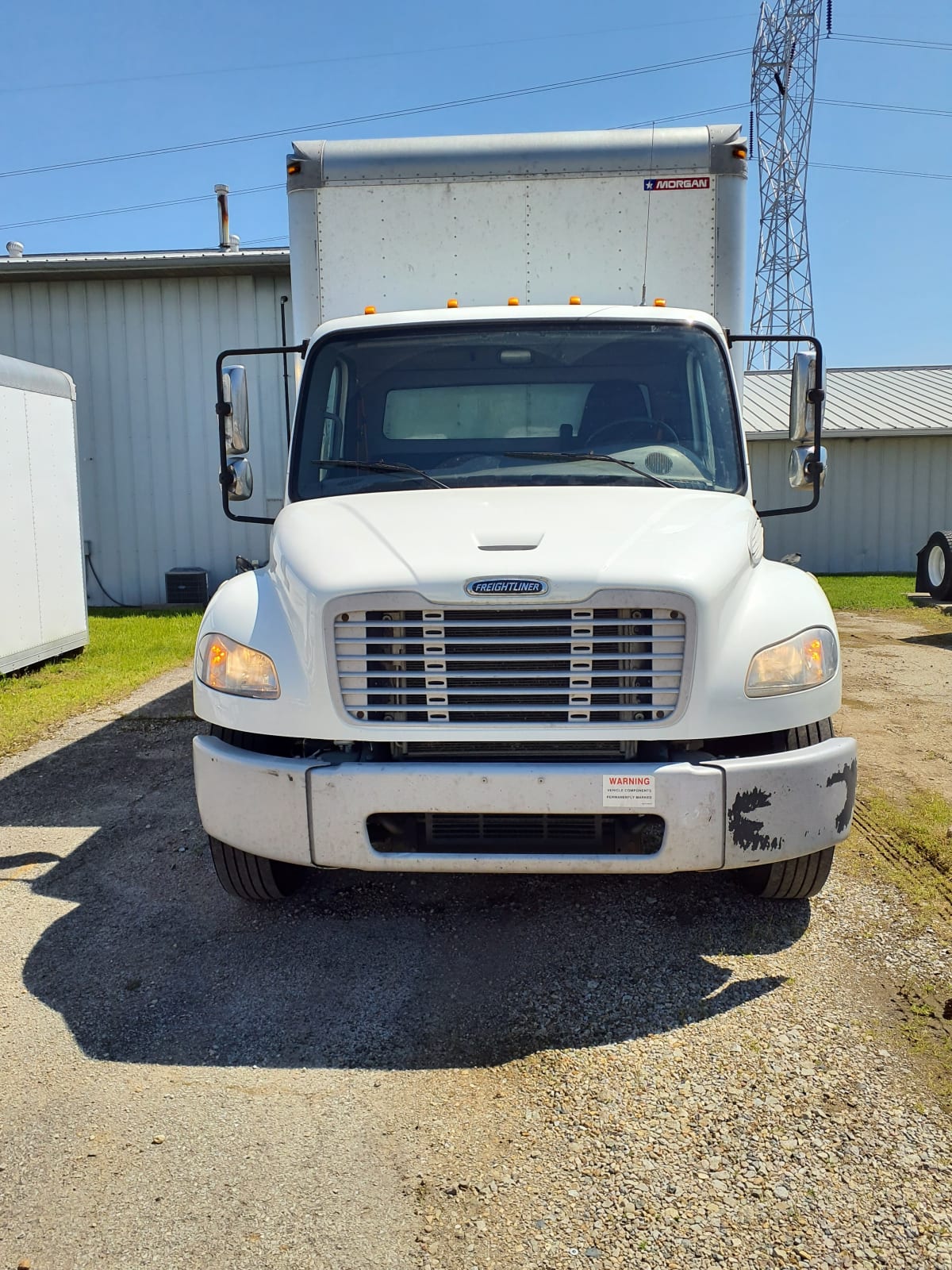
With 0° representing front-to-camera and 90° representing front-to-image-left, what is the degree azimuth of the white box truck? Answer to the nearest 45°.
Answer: approximately 0°

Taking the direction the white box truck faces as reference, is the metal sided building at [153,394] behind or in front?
behind

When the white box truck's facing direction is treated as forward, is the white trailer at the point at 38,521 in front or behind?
behind

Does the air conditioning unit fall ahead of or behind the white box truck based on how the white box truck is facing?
behind
